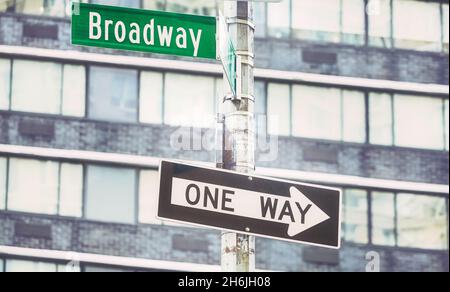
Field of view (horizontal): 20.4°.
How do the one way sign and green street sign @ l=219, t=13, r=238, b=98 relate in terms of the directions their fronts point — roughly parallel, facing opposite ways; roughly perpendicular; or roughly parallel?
roughly perpendicular

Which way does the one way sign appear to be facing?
toward the camera
